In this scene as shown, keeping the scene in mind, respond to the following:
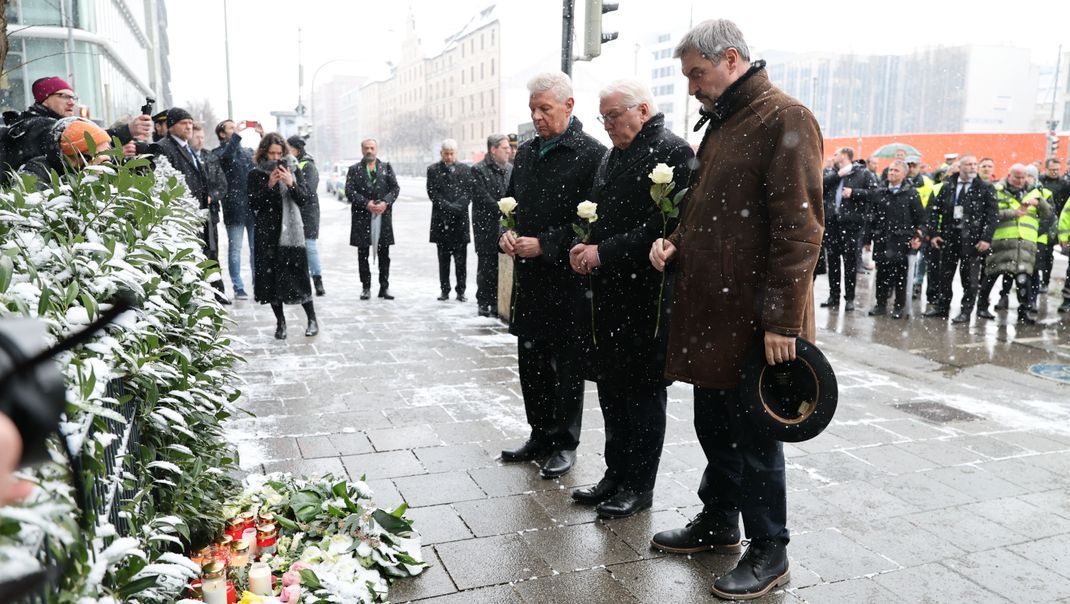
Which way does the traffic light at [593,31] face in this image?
to the viewer's right

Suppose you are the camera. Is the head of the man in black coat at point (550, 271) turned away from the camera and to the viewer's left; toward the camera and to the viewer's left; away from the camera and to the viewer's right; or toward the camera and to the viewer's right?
toward the camera and to the viewer's left

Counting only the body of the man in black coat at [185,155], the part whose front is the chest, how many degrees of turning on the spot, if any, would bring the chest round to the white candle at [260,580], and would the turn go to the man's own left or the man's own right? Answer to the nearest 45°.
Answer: approximately 45° to the man's own right

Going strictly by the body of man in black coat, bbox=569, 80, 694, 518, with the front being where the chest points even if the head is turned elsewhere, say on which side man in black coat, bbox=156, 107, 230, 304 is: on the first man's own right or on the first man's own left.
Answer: on the first man's own right

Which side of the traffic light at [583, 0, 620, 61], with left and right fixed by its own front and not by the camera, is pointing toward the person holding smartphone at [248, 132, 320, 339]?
back

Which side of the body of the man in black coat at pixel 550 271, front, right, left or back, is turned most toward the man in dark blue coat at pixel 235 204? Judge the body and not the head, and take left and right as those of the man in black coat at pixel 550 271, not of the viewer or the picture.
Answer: right

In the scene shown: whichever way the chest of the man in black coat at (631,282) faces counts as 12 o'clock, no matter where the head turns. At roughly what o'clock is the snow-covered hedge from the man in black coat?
The snow-covered hedge is roughly at 12 o'clock from the man in black coat.

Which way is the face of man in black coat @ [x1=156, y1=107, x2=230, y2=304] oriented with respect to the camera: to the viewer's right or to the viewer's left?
to the viewer's right

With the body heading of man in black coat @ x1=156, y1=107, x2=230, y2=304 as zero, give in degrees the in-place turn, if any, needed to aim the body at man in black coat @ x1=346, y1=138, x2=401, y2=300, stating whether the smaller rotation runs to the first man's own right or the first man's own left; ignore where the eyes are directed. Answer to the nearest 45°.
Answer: approximately 45° to the first man's own left

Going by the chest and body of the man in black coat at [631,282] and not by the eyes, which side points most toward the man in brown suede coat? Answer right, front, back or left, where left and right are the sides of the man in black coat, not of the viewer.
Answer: left

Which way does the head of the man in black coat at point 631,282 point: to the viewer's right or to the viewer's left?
to the viewer's left

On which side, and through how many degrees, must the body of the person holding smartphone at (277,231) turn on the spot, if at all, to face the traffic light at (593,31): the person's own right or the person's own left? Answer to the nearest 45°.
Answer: approximately 90° to the person's own left
